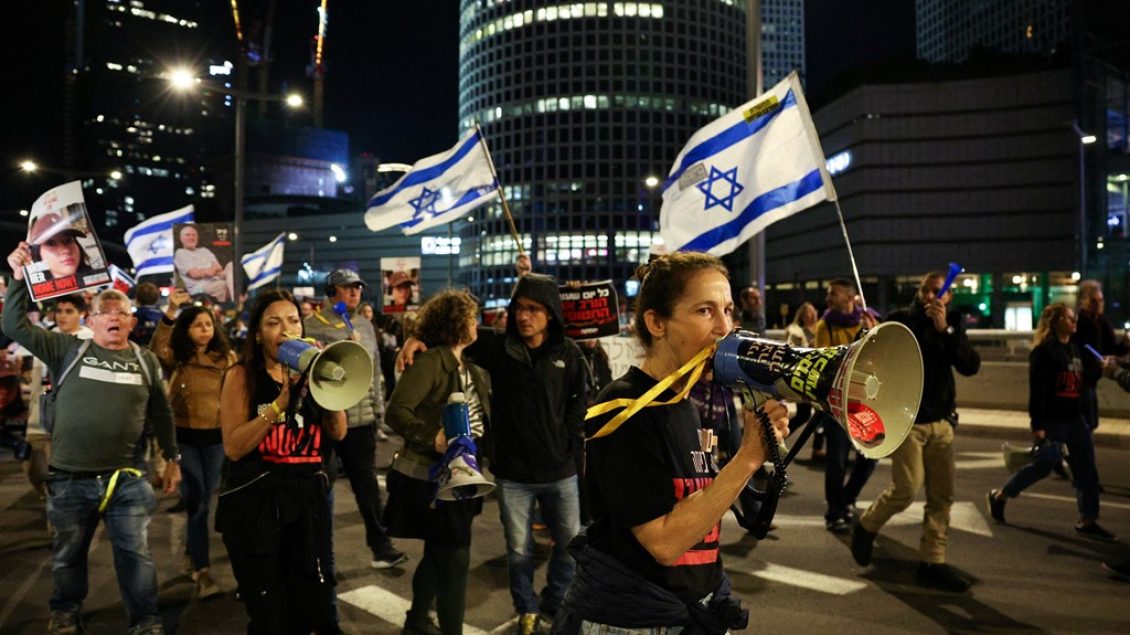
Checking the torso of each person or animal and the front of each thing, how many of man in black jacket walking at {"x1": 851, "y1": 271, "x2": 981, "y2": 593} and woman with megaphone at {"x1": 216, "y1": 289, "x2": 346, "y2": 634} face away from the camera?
0

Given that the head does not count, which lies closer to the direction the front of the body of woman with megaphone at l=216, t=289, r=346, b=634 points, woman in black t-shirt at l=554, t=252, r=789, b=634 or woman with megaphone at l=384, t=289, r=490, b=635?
the woman in black t-shirt

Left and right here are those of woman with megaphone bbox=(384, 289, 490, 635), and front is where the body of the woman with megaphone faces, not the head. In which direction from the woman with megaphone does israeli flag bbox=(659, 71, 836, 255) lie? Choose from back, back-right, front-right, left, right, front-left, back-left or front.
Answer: front-left

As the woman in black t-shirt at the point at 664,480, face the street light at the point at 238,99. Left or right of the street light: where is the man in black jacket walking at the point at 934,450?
right

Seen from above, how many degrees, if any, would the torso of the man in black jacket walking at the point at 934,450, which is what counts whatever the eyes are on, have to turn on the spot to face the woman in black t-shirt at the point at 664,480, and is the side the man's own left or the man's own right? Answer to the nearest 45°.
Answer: approximately 45° to the man's own right

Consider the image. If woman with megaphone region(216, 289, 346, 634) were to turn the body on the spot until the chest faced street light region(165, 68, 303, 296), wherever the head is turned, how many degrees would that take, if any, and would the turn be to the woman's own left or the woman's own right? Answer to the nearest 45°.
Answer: approximately 135° to the woman's own left

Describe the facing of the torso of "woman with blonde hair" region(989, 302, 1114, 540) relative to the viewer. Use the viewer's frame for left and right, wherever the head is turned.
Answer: facing the viewer and to the right of the viewer

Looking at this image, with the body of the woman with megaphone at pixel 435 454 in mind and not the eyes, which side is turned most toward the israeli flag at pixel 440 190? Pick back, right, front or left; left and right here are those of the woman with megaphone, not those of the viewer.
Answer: left

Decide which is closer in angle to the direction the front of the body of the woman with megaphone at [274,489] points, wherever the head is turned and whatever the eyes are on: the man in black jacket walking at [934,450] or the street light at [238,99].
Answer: the man in black jacket walking

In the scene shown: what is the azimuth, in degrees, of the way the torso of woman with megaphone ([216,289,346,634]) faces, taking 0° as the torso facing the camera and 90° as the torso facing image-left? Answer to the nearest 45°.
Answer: approximately 315°
